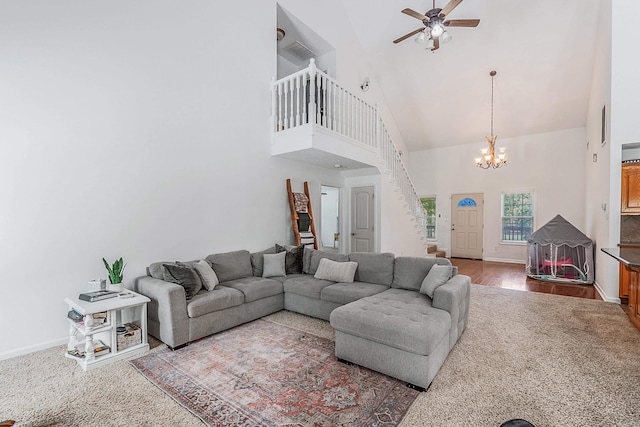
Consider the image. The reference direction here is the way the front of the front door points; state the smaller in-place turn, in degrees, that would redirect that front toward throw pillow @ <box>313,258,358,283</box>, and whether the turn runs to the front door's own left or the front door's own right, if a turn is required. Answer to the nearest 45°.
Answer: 0° — it already faces it

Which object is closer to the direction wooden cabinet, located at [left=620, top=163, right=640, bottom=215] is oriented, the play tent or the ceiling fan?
the ceiling fan

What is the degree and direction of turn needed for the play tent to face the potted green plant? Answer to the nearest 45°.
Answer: approximately 45° to its right

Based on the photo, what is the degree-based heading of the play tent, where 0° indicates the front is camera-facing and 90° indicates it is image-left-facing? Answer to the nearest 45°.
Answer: approximately 0°

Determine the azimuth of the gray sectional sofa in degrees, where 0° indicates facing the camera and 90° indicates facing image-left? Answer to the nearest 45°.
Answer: approximately 45°

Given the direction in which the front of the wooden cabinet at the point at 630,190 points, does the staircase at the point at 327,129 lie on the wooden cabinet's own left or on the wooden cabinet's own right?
on the wooden cabinet's own right

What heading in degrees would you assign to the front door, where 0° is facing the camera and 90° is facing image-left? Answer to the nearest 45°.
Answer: approximately 0°

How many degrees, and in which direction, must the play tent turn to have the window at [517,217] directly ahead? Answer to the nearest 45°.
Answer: approximately 135° to its right
